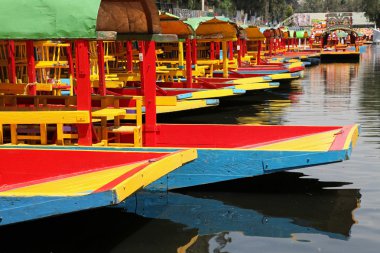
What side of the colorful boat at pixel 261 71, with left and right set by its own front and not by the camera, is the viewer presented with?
right

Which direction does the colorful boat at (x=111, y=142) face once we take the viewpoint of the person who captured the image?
facing to the right of the viewer
